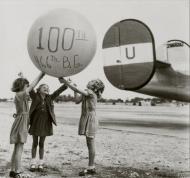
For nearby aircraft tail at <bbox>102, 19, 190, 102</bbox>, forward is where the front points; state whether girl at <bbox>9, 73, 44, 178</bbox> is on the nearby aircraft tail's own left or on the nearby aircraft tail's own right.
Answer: on the nearby aircraft tail's own right

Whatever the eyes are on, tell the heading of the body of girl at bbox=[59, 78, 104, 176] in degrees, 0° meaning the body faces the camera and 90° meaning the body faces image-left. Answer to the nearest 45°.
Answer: approximately 90°

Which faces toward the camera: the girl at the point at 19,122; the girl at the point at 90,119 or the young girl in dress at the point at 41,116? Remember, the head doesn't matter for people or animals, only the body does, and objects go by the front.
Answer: the young girl in dress

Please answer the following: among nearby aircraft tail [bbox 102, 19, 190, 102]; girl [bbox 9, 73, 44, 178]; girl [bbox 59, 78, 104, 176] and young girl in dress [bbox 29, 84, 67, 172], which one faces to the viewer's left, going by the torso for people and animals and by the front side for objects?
girl [bbox 59, 78, 104, 176]

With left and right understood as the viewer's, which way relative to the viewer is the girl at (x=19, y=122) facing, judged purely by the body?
facing to the right of the viewer

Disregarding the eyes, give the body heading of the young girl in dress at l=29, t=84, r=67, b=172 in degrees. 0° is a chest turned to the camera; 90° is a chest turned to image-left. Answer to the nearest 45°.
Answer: approximately 0°
